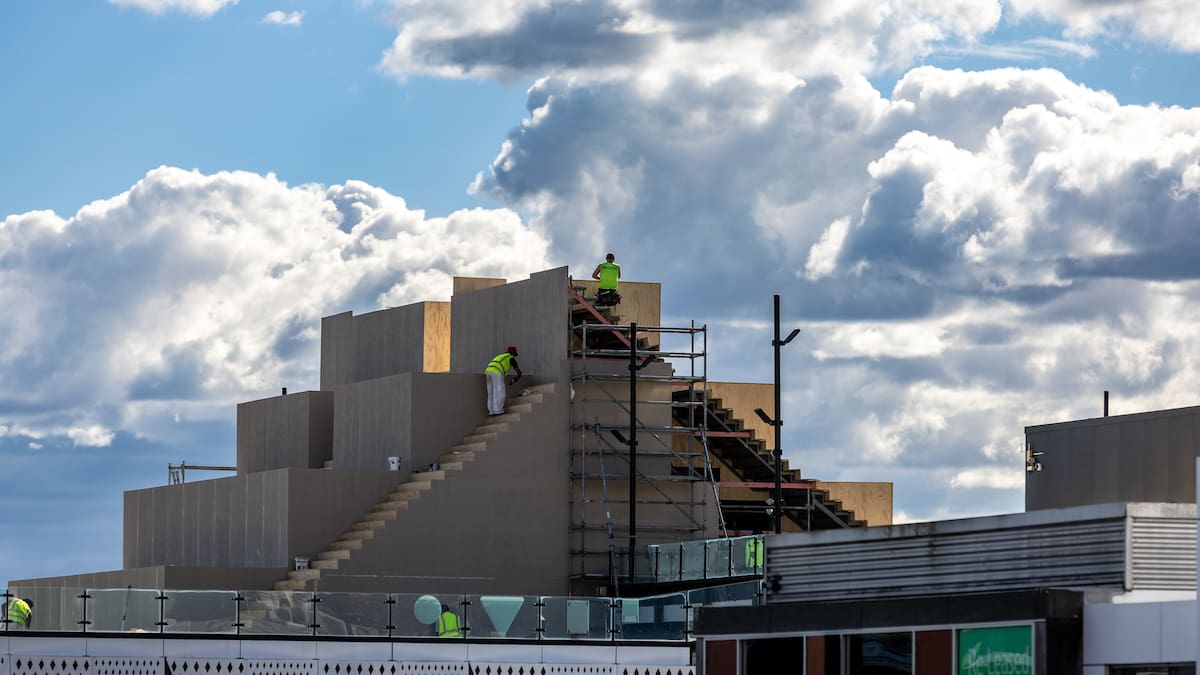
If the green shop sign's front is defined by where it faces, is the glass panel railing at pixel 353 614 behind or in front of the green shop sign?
behind

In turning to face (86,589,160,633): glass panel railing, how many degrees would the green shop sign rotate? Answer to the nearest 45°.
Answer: approximately 135° to its right

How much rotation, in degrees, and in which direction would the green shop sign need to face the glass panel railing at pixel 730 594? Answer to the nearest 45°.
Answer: approximately 180°

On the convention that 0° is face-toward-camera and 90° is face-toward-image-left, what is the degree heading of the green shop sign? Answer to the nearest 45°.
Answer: approximately 0°

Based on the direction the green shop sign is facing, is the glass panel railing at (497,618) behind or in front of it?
behind

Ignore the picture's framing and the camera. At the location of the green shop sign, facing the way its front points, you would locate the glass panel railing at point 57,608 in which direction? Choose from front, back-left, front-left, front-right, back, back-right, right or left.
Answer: back-right

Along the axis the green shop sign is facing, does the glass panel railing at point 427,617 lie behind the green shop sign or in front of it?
behind

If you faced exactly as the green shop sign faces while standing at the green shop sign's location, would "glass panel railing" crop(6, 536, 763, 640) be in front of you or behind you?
behind

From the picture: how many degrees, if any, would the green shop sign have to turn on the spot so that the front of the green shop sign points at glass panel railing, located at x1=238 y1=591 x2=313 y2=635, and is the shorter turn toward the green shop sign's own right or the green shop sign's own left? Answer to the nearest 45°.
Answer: approximately 135° to the green shop sign's own right
